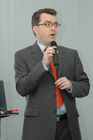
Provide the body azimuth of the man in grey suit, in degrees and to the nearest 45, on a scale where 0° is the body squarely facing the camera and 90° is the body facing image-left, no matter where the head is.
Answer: approximately 315°
